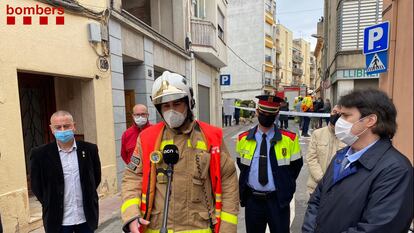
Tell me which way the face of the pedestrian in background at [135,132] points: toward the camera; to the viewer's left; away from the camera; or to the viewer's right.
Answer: toward the camera

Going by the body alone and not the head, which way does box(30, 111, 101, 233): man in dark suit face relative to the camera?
toward the camera

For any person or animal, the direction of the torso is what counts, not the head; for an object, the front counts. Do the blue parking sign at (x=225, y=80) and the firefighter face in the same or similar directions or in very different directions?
same or similar directions

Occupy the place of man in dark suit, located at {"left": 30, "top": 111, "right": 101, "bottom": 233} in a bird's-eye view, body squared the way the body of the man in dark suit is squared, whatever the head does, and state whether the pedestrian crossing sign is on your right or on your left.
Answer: on your left

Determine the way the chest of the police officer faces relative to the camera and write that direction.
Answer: toward the camera

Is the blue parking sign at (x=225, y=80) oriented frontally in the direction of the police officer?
yes

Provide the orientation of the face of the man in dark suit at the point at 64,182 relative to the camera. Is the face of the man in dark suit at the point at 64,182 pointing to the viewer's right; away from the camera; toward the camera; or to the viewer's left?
toward the camera

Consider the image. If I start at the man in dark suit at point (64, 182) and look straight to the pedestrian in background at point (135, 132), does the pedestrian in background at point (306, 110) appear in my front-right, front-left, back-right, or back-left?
front-right

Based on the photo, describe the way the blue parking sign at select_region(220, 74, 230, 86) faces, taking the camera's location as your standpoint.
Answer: facing the viewer

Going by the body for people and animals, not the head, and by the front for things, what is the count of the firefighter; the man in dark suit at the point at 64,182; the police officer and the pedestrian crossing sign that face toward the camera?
4

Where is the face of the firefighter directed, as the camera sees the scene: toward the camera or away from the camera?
toward the camera

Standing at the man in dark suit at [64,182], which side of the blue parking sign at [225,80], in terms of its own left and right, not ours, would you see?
front

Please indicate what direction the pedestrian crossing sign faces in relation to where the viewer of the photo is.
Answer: facing the viewer
